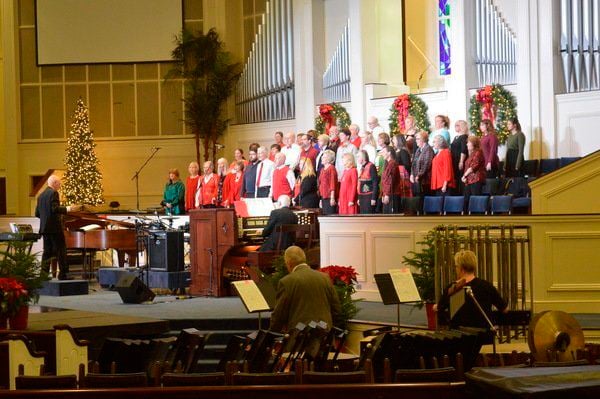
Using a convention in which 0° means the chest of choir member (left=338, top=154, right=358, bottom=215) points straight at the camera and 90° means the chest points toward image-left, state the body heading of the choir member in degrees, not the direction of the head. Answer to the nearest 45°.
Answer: approximately 45°

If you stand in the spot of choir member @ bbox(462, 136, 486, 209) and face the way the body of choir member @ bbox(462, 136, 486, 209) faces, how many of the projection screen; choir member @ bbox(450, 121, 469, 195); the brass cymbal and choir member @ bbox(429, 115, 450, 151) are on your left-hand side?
1

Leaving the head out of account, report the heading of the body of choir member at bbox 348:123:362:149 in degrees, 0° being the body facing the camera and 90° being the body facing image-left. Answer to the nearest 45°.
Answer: approximately 45°

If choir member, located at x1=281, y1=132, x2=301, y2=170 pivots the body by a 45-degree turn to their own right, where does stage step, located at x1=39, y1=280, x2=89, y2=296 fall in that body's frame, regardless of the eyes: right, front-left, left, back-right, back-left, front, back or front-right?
front-left

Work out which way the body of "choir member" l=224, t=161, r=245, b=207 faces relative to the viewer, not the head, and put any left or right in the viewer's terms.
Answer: facing the viewer and to the left of the viewer

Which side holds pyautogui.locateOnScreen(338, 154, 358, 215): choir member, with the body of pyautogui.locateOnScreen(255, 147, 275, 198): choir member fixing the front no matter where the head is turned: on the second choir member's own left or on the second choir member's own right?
on the second choir member's own left

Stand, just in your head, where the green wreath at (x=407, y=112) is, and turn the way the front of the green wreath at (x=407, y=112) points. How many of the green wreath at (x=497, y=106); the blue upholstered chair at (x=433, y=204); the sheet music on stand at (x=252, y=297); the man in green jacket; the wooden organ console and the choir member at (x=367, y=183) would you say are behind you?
0

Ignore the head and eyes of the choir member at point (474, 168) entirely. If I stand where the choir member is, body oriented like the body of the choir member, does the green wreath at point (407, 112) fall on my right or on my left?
on my right

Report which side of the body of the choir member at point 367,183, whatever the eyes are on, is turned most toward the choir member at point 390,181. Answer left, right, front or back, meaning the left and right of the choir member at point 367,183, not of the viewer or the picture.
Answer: left
